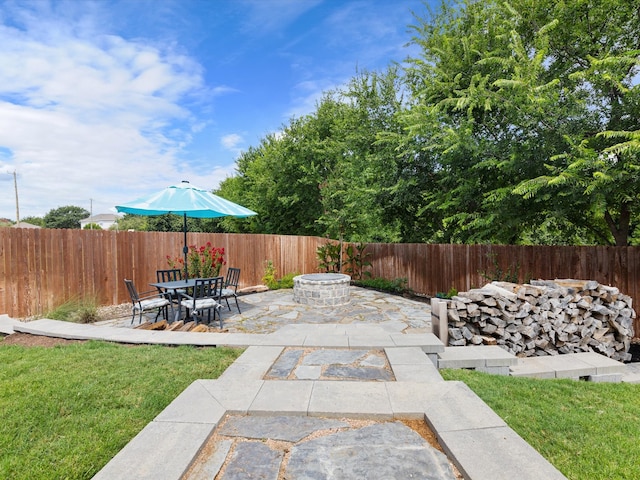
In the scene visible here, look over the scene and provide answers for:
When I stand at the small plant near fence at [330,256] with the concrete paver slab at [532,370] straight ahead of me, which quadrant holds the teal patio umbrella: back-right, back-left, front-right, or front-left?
front-right

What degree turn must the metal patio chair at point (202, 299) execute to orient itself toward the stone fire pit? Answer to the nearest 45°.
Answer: approximately 90° to its right

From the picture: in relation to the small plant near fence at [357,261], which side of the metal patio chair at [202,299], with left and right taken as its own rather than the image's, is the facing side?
right

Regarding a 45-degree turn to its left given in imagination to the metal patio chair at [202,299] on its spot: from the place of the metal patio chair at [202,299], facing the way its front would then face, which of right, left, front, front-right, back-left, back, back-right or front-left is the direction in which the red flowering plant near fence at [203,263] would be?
right
